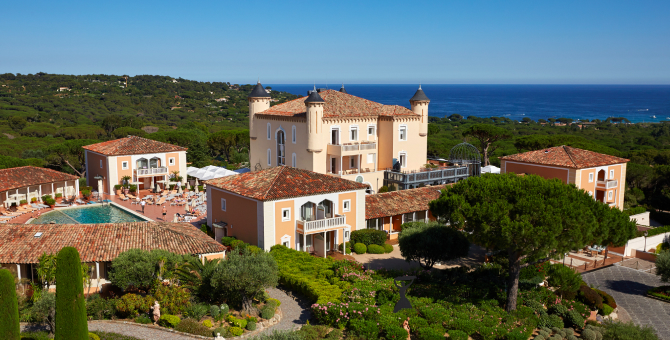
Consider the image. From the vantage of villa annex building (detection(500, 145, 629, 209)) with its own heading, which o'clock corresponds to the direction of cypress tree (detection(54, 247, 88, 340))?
The cypress tree is roughly at 2 o'clock from the villa annex building.

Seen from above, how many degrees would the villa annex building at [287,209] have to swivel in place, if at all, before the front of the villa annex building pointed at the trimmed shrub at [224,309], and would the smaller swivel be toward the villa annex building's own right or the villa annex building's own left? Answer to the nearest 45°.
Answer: approximately 45° to the villa annex building's own right

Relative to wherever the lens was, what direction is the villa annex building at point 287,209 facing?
facing the viewer and to the right of the viewer

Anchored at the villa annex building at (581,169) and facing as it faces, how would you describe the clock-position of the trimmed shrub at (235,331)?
The trimmed shrub is roughly at 2 o'clock from the villa annex building.

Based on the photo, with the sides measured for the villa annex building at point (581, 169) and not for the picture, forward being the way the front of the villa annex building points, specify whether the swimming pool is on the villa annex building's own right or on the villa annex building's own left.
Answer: on the villa annex building's own right

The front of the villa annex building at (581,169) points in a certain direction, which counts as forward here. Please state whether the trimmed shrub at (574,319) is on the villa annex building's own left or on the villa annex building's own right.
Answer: on the villa annex building's own right

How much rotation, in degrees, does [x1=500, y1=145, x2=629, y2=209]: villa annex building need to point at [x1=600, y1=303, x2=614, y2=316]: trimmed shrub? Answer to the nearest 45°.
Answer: approximately 45° to its right

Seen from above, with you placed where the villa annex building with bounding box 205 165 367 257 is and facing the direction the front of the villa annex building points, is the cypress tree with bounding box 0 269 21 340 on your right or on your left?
on your right

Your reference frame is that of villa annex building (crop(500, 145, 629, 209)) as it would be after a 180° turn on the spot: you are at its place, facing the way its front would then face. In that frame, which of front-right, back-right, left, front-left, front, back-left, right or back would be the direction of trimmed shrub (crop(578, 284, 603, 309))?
back-left

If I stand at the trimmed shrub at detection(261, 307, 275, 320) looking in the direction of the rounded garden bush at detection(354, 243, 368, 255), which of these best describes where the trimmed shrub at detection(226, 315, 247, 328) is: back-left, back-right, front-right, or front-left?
back-left

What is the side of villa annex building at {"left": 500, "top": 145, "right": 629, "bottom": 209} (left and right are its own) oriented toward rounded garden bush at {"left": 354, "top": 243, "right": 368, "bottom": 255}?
right

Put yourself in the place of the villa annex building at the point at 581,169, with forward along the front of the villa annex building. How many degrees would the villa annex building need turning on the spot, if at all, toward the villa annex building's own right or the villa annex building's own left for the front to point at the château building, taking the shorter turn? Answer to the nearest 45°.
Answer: approximately 135° to the villa annex building's own right
